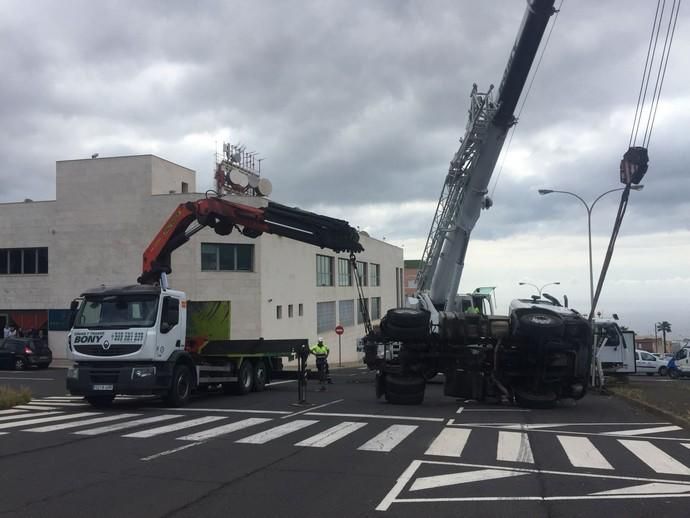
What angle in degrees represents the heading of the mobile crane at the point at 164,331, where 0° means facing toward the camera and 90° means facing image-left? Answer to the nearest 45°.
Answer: approximately 45°

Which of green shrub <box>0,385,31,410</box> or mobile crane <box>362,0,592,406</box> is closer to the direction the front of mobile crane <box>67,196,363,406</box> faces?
the green shrub

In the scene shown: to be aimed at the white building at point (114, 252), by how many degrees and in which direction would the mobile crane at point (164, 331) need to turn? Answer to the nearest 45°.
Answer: approximately 135° to its right

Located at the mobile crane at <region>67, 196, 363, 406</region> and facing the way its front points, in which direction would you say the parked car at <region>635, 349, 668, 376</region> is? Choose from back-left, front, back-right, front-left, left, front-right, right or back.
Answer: back

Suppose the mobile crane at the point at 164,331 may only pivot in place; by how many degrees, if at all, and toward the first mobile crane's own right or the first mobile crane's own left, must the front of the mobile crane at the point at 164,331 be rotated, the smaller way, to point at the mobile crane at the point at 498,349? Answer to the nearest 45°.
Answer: approximately 135° to the first mobile crane's own left
